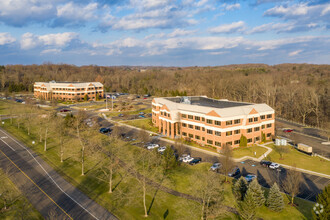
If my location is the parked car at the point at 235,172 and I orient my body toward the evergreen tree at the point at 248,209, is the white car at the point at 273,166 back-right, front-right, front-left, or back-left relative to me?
back-left

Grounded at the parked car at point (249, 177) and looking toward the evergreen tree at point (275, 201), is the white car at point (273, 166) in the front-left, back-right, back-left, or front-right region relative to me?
back-left

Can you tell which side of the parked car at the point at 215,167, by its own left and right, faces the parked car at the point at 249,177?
left

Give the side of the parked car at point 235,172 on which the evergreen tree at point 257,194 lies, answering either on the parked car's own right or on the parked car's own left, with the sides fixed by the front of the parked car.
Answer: on the parked car's own left

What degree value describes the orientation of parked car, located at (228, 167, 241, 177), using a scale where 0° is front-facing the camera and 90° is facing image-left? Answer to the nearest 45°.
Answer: approximately 45°

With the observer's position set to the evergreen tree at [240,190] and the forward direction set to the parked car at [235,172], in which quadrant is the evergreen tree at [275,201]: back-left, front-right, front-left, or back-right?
back-right

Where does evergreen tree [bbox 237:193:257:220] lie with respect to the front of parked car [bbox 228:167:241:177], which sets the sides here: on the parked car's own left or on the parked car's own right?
on the parked car's own left

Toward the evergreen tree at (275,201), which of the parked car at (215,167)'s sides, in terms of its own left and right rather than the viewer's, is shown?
left
